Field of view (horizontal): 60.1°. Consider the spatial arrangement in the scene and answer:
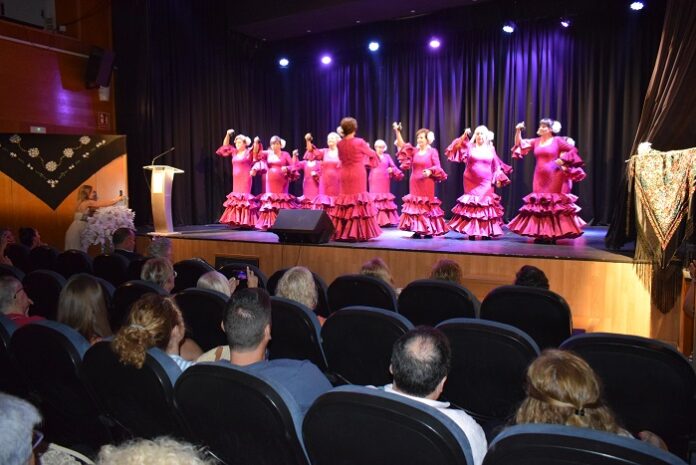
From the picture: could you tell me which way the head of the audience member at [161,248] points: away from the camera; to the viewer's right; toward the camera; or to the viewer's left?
away from the camera

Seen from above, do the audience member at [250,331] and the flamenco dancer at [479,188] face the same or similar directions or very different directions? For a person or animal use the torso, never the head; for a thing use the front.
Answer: very different directions

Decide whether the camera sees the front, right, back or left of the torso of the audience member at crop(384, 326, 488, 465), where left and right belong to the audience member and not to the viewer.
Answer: back

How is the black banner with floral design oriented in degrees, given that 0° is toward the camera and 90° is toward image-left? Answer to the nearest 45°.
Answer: approximately 0°

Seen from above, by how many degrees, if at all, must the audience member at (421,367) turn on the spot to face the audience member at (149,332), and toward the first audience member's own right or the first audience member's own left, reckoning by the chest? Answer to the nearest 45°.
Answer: approximately 90° to the first audience member's own left

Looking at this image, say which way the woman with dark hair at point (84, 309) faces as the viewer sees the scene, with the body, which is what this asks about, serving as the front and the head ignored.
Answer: away from the camera

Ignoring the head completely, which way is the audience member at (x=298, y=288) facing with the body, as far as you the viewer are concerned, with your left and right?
facing away from the viewer and to the right of the viewer

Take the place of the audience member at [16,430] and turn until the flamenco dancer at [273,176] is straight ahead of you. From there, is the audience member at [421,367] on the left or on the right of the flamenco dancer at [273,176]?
right

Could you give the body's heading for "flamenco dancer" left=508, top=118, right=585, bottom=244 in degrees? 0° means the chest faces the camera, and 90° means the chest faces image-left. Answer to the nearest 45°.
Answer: approximately 45°

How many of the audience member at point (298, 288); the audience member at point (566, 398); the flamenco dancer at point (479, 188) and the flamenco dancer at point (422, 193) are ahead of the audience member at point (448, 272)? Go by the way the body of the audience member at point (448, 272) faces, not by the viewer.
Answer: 2

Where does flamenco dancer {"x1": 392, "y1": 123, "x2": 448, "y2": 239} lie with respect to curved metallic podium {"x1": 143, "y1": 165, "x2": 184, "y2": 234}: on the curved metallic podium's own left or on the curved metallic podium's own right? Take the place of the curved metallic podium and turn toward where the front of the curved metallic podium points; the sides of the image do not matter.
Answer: on the curved metallic podium's own left

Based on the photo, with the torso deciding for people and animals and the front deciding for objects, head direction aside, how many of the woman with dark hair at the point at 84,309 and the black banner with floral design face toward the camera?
1

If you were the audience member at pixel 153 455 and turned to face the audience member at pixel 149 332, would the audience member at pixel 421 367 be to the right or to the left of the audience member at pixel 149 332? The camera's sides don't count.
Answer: right

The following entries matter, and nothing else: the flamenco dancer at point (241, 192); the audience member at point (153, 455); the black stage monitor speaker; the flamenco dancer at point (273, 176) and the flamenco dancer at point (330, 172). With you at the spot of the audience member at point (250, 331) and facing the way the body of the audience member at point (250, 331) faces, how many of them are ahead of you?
4

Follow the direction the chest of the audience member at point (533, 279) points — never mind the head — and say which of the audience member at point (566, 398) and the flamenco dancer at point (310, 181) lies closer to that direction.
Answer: the flamenco dancer

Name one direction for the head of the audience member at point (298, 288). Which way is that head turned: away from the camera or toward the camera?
away from the camera

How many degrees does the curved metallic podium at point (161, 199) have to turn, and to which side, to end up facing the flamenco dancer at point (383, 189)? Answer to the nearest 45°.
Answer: approximately 135° to its left
